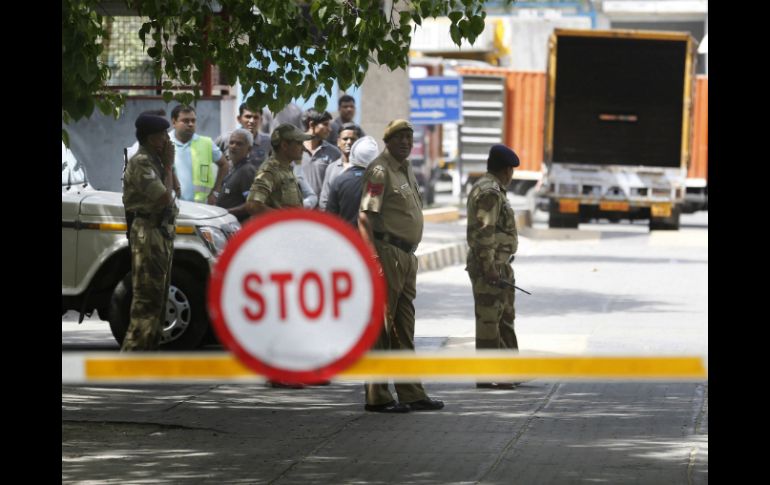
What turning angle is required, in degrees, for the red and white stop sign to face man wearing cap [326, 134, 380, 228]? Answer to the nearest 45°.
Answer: approximately 180°

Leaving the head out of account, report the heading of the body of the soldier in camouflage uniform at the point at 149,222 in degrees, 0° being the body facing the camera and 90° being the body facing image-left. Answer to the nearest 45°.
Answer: approximately 270°

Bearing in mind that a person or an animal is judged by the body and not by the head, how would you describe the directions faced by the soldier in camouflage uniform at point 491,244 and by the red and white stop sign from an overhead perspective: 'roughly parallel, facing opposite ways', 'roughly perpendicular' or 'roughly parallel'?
roughly perpendicular

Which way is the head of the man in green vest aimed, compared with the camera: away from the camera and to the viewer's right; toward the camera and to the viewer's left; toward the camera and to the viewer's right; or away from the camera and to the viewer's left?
toward the camera and to the viewer's right

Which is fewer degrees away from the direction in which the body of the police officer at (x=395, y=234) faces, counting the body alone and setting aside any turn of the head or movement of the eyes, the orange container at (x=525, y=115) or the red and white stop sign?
the red and white stop sign

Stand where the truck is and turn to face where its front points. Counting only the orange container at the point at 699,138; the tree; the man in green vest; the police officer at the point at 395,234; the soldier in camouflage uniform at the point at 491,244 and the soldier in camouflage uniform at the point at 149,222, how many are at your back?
5

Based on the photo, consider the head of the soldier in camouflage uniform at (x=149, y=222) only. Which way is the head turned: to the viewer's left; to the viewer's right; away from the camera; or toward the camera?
to the viewer's right

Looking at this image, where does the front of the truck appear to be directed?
away from the camera
